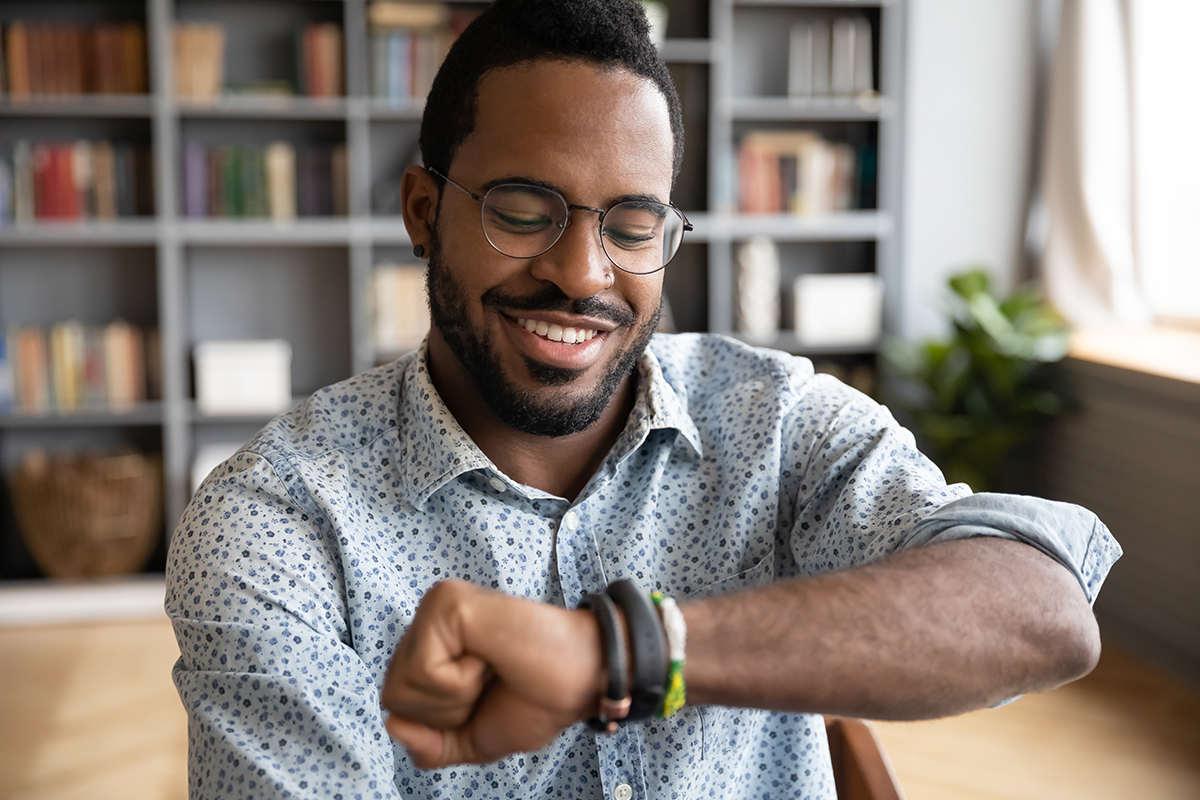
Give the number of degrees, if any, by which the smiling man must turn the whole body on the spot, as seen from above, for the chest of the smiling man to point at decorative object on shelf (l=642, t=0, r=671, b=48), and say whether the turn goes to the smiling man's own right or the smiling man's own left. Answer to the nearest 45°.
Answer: approximately 180°

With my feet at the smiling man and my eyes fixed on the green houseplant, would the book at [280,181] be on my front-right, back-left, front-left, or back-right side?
front-left

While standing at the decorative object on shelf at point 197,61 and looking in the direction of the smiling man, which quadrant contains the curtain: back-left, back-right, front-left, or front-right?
front-left

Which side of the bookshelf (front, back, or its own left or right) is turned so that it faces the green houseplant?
left

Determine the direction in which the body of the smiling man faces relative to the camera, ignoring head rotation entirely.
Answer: toward the camera

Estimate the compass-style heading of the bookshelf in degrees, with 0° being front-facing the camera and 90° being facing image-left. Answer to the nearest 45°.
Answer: approximately 0°

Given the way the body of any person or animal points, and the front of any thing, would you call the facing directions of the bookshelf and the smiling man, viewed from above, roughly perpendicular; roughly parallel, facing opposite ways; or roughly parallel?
roughly parallel
